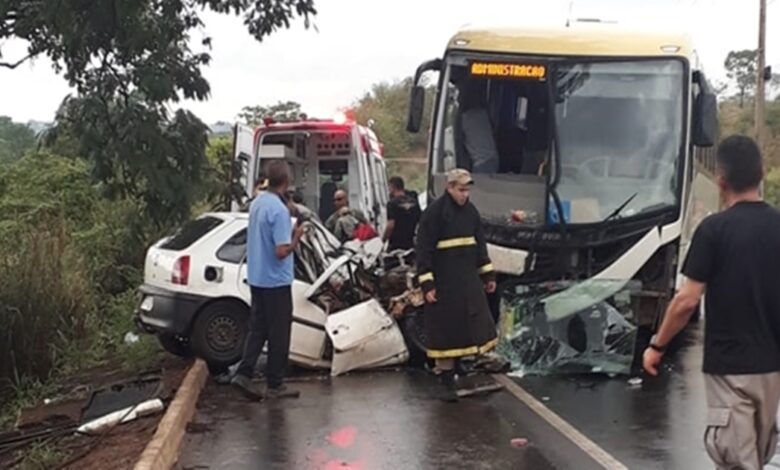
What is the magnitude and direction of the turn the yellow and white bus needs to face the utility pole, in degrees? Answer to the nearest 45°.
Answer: approximately 180°

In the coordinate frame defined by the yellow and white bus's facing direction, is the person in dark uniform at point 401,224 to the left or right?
on its right

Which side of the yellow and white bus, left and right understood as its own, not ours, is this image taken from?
front

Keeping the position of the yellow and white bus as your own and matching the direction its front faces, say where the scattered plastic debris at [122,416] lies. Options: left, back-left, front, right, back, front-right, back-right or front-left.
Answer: front-right

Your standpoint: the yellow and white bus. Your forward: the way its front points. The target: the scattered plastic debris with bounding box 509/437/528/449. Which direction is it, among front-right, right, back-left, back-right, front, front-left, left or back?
front

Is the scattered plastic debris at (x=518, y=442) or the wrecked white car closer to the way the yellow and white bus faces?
the scattered plastic debris

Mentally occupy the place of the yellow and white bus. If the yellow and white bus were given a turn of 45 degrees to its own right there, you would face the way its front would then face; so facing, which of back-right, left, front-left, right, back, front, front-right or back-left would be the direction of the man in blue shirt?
front

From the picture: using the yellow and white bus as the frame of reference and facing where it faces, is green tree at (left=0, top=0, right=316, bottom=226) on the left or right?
on its right

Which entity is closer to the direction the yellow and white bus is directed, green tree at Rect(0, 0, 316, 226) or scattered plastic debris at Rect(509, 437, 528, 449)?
the scattered plastic debris
